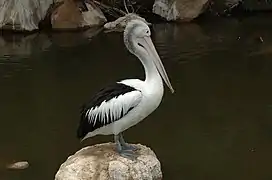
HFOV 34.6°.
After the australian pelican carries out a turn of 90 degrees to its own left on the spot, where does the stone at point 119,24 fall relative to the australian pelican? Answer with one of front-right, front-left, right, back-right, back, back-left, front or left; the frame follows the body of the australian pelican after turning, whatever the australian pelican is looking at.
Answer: front

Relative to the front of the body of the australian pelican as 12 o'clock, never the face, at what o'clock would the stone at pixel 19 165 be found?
The stone is roughly at 7 o'clock from the australian pelican.

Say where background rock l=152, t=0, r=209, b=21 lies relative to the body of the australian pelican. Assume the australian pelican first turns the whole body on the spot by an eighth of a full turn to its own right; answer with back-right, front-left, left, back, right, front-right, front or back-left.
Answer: back-left

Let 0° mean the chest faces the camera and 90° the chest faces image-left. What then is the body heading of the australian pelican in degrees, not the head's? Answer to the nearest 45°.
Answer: approximately 270°

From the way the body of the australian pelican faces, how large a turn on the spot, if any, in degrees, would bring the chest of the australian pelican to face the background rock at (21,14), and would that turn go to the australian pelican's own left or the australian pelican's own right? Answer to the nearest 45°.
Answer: approximately 90° to the australian pelican's own left
